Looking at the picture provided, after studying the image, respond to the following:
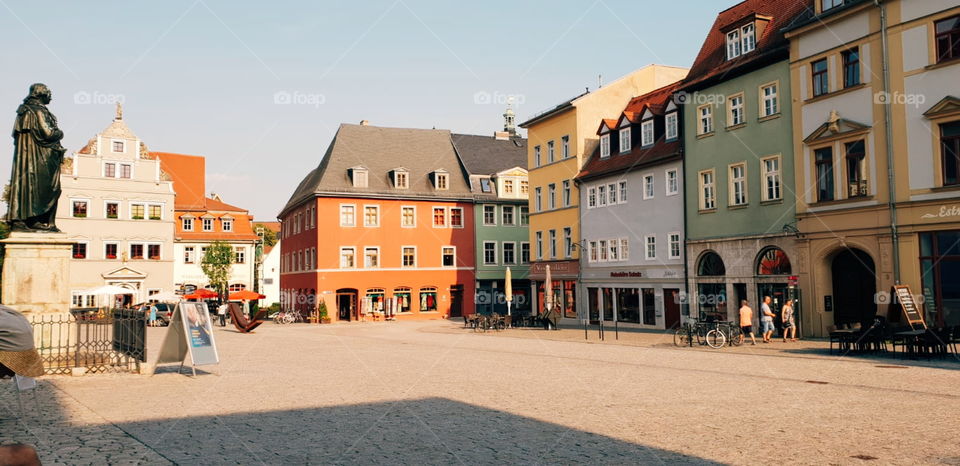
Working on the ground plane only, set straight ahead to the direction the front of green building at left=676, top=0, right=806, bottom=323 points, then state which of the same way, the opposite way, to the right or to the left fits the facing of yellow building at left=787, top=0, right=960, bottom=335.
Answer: the same way

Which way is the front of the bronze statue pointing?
to the viewer's right

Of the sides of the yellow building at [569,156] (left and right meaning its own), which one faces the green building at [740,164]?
left

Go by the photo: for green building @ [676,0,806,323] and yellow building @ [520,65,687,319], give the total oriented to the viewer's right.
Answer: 0

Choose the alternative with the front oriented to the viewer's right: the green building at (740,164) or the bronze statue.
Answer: the bronze statue

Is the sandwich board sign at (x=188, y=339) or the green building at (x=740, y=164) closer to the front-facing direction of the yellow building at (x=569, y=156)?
the sandwich board sign

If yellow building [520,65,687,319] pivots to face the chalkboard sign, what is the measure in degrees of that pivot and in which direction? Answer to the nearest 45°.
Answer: approximately 90° to its left

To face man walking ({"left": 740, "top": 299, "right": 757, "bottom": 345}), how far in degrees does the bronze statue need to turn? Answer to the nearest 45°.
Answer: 0° — it already faces them

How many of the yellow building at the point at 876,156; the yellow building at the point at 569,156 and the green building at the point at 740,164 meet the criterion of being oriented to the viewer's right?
0

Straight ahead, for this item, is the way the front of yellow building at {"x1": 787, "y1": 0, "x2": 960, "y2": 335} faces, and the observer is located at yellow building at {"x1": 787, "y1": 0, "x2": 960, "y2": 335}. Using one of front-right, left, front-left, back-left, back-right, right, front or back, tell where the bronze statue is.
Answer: front

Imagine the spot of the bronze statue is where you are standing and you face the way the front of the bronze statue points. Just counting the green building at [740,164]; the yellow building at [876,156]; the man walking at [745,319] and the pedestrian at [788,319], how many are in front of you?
4

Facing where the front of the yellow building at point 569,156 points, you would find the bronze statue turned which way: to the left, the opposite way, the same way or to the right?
the opposite way

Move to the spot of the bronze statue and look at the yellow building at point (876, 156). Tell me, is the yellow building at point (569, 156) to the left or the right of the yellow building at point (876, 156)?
left

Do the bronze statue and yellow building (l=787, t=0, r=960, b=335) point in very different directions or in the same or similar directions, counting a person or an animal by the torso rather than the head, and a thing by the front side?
very different directions

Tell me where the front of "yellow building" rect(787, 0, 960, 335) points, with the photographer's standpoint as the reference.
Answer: facing the viewer and to the left of the viewer

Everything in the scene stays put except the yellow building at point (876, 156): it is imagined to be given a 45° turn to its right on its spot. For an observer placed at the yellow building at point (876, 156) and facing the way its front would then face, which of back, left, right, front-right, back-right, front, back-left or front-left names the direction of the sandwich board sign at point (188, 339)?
front-left
